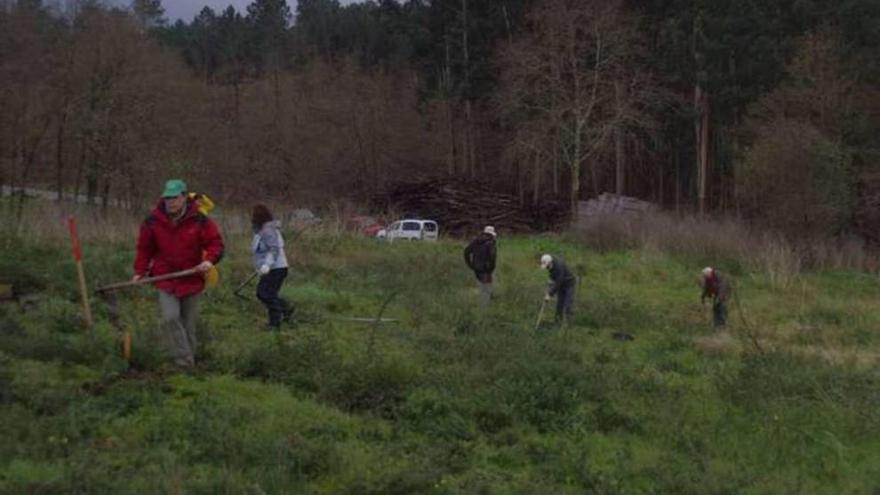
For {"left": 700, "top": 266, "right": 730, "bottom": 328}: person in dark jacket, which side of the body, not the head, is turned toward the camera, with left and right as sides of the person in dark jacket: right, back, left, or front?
left

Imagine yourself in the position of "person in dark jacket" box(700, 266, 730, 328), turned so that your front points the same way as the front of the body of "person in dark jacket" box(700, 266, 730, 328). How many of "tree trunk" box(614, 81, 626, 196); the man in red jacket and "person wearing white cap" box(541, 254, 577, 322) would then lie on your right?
1

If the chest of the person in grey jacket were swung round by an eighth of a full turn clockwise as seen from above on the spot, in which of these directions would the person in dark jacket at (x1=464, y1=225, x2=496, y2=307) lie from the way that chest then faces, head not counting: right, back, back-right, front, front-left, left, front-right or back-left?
right

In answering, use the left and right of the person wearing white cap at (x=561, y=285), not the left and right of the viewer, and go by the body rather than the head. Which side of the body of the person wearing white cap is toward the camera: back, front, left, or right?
left

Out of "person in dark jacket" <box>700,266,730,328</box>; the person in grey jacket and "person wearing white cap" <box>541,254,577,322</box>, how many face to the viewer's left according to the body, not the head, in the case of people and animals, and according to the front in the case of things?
3

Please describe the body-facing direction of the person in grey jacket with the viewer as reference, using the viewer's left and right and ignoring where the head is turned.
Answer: facing to the left of the viewer

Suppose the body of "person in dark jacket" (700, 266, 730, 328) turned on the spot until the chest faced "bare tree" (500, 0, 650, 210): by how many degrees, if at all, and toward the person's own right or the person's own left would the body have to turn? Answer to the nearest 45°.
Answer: approximately 90° to the person's own right

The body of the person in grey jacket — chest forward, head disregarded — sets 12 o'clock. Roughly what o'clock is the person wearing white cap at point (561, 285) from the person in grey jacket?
The person wearing white cap is roughly at 5 o'clock from the person in grey jacket.
